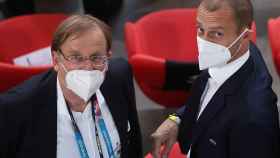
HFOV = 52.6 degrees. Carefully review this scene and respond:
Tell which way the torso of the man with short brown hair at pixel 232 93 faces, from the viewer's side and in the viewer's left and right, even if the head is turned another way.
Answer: facing the viewer and to the left of the viewer

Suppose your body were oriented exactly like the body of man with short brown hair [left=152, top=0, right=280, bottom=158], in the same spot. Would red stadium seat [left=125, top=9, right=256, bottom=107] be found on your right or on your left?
on your right

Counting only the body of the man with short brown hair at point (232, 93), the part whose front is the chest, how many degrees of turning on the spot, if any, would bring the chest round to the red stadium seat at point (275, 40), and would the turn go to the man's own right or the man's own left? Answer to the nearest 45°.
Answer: approximately 135° to the man's own right

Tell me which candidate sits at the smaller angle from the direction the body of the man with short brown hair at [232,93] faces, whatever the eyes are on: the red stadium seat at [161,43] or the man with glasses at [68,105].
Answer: the man with glasses

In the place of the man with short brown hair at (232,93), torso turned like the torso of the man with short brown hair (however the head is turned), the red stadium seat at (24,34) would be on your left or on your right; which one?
on your right

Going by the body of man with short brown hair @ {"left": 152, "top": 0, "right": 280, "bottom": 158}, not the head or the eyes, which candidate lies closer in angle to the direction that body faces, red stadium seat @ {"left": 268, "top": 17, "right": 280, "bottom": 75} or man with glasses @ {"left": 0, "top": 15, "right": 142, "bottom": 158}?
the man with glasses
